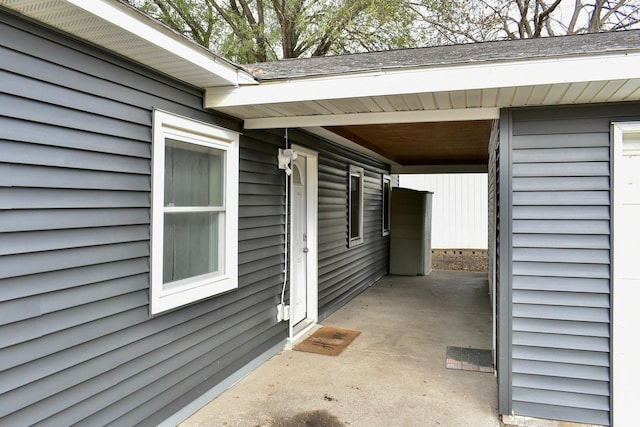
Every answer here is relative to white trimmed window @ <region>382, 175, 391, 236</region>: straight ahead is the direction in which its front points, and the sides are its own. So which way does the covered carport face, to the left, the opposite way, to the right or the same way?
to the right

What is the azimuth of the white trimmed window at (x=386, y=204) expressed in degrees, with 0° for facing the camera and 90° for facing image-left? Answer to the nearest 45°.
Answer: approximately 270°

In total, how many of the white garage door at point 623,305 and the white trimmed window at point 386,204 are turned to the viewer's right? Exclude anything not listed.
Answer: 1

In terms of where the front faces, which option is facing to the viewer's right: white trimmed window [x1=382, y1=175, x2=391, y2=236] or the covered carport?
the white trimmed window

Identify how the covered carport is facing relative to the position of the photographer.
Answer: facing the viewer

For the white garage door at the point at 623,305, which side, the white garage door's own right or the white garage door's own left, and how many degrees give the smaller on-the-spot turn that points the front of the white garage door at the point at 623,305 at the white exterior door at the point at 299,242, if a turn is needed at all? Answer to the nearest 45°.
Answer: approximately 90° to the white garage door's own right

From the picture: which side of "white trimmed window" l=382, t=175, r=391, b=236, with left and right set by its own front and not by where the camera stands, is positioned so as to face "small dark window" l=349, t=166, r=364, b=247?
right
